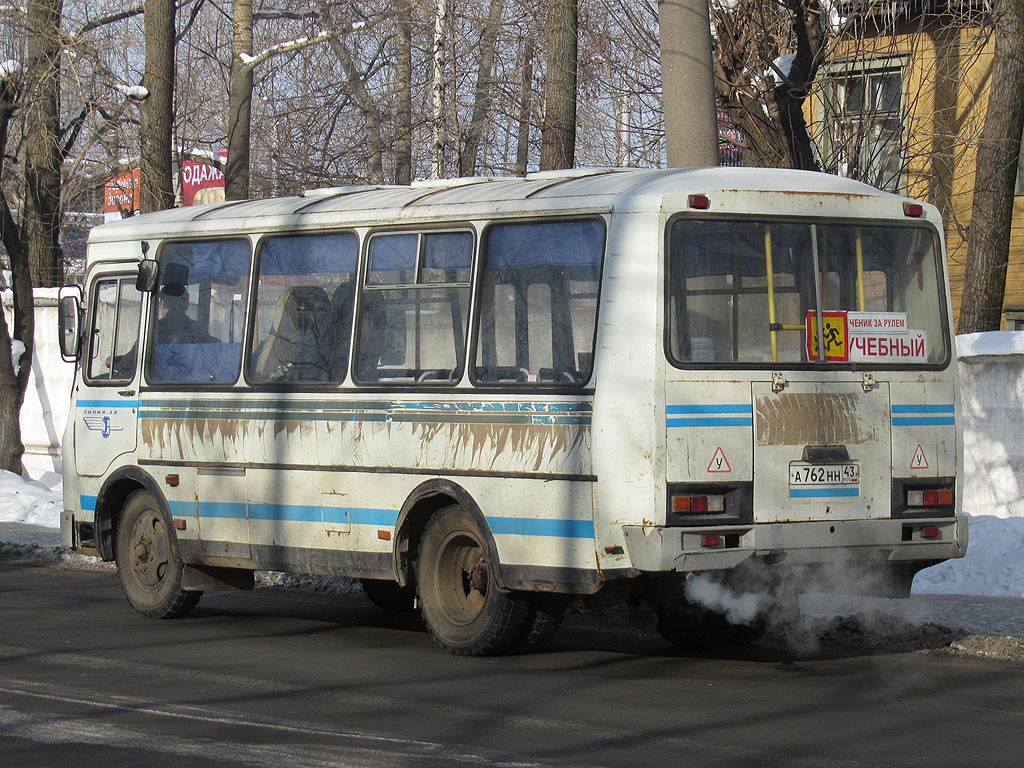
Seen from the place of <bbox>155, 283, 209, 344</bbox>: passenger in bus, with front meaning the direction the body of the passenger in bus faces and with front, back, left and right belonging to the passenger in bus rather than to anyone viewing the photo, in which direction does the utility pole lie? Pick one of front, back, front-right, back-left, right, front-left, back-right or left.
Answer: back-right

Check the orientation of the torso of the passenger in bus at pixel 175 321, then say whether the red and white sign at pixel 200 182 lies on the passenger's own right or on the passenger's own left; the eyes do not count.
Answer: on the passenger's own right

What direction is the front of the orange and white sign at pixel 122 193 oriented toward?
toward the camera

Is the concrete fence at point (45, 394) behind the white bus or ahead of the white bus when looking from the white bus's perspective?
ahead

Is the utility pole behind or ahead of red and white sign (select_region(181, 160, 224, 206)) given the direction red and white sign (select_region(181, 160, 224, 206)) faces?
ahead

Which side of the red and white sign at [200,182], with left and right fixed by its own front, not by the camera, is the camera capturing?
front

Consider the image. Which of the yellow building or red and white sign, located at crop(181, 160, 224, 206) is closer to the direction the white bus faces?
the red and white sign

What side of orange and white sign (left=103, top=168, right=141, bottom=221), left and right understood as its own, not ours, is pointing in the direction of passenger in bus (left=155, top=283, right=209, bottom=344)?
front

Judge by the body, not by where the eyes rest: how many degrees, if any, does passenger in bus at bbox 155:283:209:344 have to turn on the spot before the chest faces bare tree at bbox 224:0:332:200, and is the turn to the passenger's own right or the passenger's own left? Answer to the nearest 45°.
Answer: approximately 45° to the passenger's own right

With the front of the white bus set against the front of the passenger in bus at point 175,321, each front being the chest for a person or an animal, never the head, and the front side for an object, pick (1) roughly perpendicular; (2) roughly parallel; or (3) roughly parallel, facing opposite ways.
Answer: roughly parallel

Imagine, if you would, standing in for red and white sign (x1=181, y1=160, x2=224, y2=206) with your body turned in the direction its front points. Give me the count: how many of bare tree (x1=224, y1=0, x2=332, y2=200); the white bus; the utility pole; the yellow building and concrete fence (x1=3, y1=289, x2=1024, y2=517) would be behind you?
0

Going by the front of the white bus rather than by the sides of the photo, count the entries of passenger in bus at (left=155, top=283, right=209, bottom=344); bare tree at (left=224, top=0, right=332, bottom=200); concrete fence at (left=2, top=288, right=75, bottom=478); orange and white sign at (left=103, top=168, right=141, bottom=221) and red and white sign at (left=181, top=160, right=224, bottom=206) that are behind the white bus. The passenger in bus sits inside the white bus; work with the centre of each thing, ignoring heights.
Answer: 0

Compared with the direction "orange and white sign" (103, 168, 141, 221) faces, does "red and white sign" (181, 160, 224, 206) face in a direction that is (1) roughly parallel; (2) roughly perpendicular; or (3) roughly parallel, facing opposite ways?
roughly parallel

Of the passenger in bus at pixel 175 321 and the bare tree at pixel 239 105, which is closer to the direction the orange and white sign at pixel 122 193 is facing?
the passenger in bus

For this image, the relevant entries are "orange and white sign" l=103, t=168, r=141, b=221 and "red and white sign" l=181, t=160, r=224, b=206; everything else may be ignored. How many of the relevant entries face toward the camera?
2

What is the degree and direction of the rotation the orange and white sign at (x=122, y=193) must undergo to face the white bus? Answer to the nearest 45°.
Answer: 0° — it already faces it

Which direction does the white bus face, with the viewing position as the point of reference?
facing away from the viewer and to the left of the viewer
